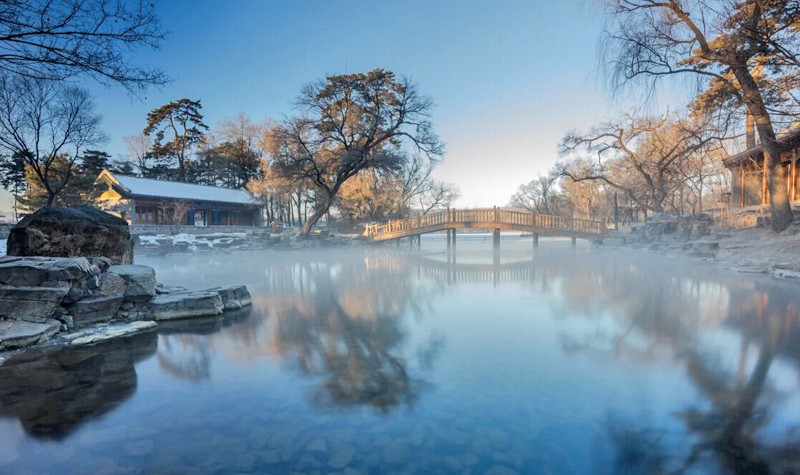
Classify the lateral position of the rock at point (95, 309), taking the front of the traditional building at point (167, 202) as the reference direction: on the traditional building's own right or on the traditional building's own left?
on the traditional building's own right

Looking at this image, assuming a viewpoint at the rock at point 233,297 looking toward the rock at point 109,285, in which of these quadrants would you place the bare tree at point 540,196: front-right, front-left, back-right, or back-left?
back-right

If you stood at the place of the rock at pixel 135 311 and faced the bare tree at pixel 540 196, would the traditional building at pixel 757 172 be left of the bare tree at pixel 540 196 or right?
right

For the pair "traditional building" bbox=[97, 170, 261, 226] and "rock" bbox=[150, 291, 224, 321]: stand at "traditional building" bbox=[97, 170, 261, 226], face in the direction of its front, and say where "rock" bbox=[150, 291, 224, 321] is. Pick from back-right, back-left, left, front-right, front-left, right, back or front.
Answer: front-right

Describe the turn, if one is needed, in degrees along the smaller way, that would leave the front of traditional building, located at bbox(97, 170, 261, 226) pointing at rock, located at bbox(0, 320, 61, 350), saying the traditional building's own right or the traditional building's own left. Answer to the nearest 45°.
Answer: approximately 45° to the traditional building's own right

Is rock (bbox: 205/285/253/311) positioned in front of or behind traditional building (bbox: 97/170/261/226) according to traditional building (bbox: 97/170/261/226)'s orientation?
in front

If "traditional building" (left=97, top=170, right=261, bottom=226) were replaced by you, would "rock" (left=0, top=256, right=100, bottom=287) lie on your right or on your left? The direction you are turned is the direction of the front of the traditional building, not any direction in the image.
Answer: on your right

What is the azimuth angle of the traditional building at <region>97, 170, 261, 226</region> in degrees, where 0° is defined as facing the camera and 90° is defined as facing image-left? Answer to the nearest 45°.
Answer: approximately 315°
